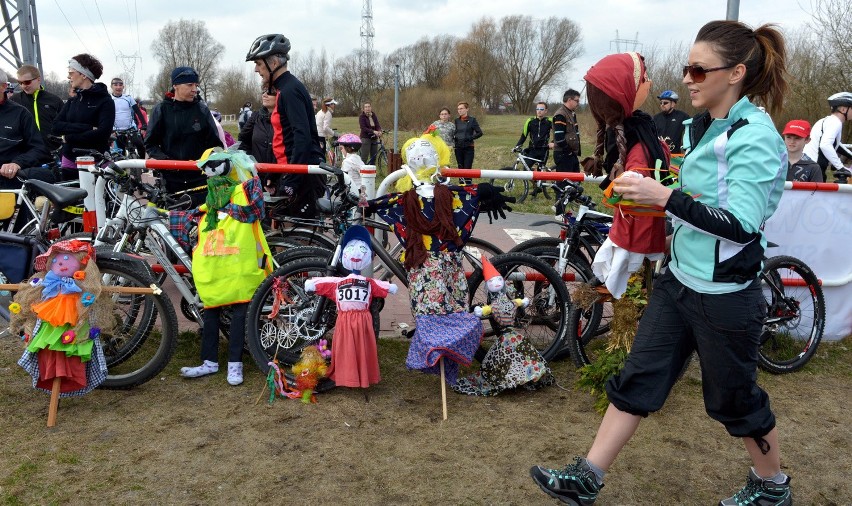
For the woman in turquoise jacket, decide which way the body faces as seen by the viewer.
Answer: to the viewer's left

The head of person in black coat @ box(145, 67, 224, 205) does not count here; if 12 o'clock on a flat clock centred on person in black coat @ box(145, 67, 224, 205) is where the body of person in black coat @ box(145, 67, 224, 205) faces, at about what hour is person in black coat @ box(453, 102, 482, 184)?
person in black coat @ box(453, 102, 482, 184) is roughly at 7 o'clock from person in black coat @ box(145, 67, 224, 205).

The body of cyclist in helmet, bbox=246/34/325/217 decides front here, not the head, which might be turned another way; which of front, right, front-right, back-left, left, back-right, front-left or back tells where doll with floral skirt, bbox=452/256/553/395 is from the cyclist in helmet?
back-left
